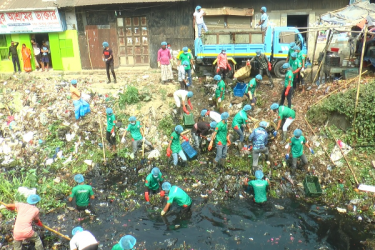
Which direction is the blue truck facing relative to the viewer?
to the viewer's right

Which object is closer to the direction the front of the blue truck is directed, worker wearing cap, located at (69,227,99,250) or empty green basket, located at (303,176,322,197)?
the empty green basket

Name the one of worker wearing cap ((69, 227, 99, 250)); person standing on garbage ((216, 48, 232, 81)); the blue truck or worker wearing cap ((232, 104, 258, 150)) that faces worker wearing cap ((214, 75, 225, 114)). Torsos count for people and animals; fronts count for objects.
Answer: the person standing on garbage
